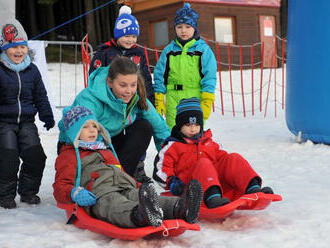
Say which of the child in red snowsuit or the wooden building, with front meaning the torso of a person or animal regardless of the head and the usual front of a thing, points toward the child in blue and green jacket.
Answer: the wooden building

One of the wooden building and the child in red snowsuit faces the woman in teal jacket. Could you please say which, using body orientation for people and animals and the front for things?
the wooden building

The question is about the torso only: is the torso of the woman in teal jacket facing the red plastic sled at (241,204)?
yes

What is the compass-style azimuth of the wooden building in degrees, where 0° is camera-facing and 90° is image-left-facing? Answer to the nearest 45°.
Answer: approximately 0°

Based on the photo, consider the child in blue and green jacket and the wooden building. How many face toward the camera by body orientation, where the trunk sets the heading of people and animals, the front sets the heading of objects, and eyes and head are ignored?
2

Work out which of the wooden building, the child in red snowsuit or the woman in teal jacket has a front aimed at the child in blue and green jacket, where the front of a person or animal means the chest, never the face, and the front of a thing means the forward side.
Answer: the wooden building
